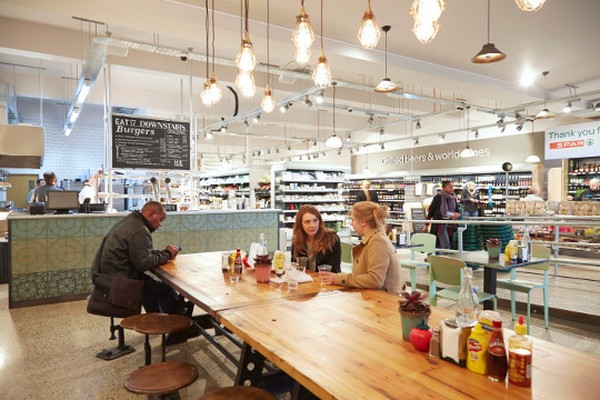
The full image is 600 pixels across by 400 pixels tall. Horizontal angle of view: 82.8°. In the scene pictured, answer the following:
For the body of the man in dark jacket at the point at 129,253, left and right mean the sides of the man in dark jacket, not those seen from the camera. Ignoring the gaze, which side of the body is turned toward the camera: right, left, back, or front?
right

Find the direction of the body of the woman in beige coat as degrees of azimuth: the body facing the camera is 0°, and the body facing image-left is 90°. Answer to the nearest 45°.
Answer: approximately 90°

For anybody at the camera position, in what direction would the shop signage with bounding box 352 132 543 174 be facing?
facing the viewer and to the left of the viewer

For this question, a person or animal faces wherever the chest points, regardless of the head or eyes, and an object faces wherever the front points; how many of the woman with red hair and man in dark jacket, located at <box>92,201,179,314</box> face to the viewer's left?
0

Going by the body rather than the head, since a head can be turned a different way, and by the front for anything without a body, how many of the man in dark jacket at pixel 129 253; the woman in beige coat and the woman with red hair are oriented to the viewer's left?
1

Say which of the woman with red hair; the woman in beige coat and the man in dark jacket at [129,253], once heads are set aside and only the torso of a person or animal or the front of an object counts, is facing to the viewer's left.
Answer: the woman in beige coat

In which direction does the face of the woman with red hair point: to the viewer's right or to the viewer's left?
to the viewer's right
